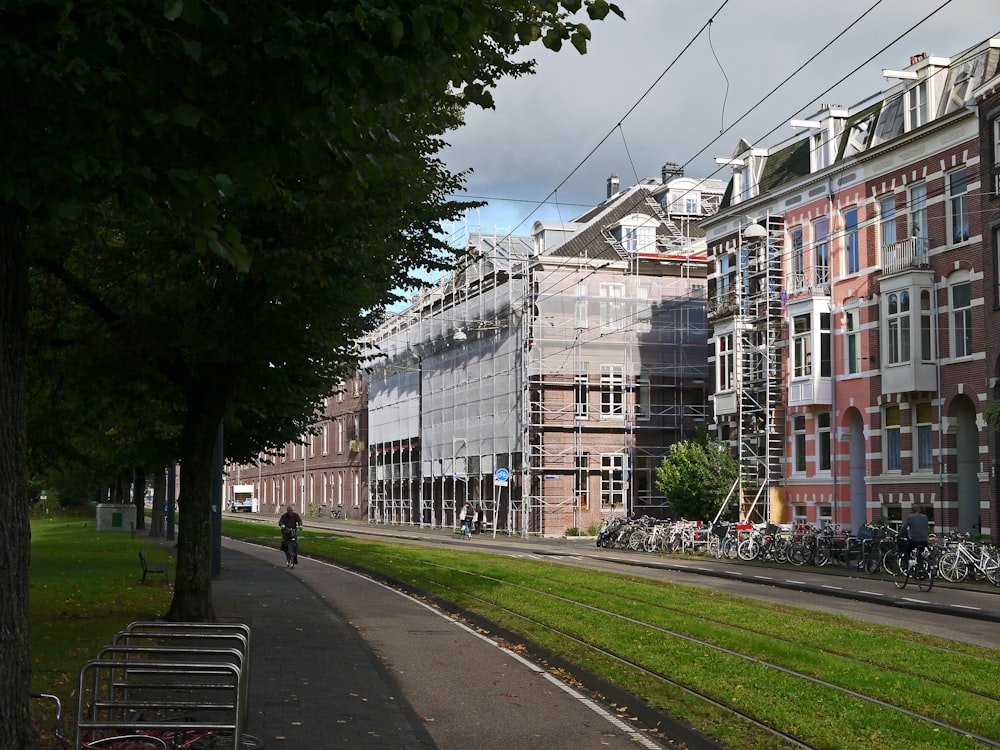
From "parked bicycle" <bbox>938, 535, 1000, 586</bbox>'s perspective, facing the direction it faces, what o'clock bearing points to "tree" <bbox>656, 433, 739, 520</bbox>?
The tree is roughly at 2 o'clock from the parked bicycle.

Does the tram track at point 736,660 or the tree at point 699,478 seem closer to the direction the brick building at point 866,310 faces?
the tram track

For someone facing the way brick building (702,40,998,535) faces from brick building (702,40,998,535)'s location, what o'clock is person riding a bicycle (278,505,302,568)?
The person riding a bicycle is roughly at 12 o'clock from the brick building.

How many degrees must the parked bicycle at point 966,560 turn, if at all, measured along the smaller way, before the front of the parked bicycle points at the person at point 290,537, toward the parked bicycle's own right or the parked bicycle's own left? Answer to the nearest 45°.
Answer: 0° — it already faces them

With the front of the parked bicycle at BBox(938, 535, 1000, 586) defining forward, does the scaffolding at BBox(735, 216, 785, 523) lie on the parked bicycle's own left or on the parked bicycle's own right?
on the parked bicycle's own right

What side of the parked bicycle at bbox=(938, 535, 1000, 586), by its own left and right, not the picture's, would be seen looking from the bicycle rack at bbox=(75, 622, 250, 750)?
left

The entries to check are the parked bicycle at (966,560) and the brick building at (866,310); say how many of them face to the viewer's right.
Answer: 0

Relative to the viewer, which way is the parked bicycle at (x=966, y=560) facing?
to the viewer's left

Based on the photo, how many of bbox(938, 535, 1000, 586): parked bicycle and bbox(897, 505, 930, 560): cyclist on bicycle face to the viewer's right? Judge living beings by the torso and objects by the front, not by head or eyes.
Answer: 0

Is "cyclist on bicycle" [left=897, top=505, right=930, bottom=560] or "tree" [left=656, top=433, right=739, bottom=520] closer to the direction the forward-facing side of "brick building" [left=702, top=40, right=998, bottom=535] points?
the cyclist on bicycle
